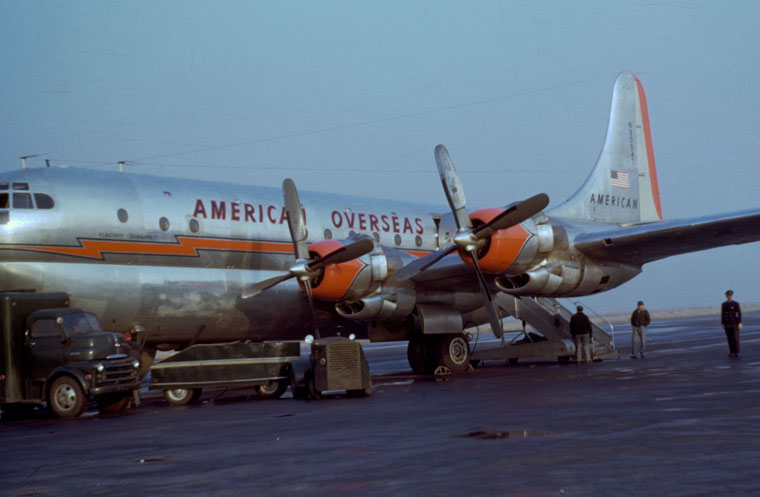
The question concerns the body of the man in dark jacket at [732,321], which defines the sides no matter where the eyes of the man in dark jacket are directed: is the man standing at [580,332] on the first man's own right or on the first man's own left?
on the first man's own right

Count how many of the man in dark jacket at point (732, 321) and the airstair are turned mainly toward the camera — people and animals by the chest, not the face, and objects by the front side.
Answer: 1

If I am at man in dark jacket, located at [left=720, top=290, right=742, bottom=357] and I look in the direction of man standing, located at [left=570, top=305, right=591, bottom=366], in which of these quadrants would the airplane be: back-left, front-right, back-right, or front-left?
front-right

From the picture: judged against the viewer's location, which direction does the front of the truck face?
facing the viewer and to the right of the viewer

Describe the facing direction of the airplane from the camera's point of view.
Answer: facing the viewer and to the left of the viewer

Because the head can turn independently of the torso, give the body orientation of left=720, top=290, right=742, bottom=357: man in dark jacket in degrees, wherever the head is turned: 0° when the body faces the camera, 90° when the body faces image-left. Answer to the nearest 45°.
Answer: approximately 0°

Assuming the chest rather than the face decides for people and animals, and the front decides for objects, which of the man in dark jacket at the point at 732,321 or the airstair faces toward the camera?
the man in dark jacket
